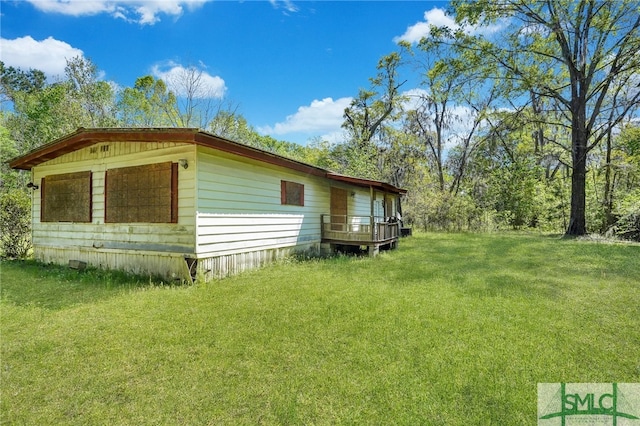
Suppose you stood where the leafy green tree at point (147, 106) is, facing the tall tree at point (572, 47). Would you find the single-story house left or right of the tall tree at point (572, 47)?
right

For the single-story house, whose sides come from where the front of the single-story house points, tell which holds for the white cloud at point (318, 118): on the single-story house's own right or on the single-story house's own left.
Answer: on the single-story house's own left

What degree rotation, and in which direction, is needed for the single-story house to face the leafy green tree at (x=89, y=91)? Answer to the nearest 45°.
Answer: approximately 135° to its left

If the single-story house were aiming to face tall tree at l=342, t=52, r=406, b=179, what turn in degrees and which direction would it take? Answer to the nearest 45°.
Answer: approximately 90° to its left

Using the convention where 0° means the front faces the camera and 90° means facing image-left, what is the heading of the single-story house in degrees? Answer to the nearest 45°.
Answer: approximately 315°

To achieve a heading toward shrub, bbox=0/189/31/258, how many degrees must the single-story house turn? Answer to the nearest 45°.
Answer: approximately 180°

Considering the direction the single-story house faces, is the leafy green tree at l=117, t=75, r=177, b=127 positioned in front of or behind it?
behind

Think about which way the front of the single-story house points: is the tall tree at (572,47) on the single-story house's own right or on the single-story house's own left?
on the single-story house's own left

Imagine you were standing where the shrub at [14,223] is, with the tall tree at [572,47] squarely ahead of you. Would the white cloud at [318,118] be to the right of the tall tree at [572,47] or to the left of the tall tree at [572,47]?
left

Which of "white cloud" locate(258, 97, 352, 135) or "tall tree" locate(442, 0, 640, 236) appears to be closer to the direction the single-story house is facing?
the tall tree
